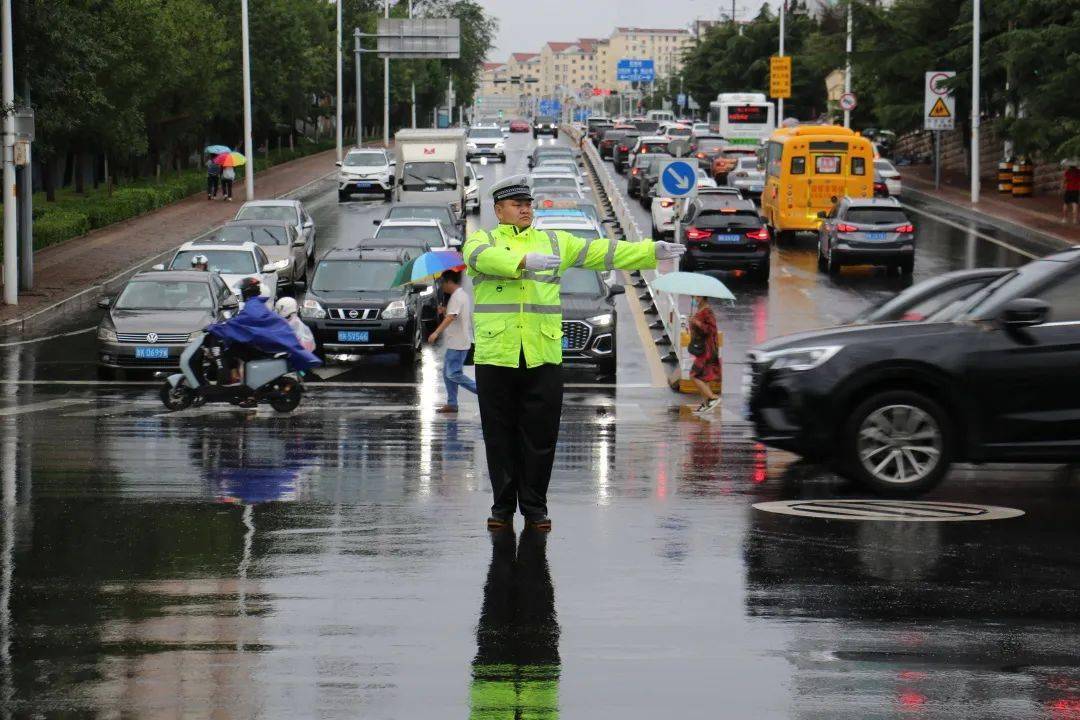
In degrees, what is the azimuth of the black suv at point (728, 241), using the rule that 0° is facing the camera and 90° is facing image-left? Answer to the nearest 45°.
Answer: approximately 180°

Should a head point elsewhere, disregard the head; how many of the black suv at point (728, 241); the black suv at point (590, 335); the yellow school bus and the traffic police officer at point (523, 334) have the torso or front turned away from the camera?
2

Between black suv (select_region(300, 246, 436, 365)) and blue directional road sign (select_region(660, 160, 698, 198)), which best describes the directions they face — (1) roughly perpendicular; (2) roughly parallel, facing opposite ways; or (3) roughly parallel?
roughly parallel

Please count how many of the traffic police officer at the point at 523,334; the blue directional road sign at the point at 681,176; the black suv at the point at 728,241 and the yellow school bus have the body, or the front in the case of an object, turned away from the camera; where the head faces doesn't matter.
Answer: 2

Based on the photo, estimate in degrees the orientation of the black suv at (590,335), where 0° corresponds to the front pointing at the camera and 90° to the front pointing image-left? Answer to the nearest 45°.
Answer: approximately 0°

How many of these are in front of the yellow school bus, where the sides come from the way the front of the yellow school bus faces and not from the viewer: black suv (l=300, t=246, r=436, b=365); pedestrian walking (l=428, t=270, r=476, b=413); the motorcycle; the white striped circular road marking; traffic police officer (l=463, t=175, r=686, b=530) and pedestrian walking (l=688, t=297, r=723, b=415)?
0

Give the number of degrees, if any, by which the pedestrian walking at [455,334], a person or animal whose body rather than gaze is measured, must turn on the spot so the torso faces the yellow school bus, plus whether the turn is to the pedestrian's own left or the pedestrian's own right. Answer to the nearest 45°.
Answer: approximately 90° to the pedestrian's own right

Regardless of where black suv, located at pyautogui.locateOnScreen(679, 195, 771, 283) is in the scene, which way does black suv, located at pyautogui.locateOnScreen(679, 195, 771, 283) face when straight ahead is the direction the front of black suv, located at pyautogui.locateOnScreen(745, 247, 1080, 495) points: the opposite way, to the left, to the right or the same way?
to the right

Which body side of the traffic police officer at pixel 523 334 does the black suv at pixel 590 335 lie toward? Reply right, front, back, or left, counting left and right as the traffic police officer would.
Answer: back

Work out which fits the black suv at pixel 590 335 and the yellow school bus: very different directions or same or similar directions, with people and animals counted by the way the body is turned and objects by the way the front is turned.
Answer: very different directions

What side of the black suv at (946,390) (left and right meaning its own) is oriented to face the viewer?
left

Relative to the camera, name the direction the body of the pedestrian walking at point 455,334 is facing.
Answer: to the viewer's left

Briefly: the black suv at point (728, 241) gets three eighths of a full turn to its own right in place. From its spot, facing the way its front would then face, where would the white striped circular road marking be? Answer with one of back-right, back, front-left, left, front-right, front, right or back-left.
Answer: front-right

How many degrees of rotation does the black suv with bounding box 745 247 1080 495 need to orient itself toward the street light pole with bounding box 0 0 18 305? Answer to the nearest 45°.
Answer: approximately 45° to its right

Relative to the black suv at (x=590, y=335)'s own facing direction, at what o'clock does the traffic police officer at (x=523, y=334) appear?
The traffic police officer is roughly at 12 o'clock from the black suv.
